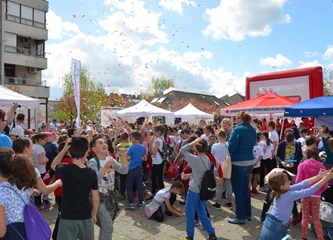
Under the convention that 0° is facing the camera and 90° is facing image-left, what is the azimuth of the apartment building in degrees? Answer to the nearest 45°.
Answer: approximately 315°

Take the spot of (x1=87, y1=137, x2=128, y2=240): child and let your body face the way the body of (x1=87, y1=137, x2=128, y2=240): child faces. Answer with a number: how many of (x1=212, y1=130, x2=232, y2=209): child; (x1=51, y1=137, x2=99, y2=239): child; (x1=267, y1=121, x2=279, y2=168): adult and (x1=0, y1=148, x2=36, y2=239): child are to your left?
2

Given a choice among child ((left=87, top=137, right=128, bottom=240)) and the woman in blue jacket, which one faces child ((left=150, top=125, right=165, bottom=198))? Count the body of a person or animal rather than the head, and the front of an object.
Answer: the woman in blue jacket

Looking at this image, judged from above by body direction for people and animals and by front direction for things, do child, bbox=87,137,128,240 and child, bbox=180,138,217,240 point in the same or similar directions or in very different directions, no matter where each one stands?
very different directions

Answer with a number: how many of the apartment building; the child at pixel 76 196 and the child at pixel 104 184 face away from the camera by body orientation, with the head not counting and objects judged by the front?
1

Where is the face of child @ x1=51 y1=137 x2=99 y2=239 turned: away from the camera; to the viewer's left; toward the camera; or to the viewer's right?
away from the camera

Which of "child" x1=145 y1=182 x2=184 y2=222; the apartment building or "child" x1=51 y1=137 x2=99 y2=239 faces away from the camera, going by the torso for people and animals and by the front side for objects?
"child" x1=51 y1=137 x2=99 y2=239

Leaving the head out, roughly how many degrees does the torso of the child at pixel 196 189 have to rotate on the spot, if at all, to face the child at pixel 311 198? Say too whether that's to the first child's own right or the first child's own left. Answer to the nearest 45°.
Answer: approximately 135° to the first child's own right

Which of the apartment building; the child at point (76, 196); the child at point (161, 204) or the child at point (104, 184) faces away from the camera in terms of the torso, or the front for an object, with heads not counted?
the child at point (76, 196)

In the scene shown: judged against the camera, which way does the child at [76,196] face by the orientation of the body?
away from the camera

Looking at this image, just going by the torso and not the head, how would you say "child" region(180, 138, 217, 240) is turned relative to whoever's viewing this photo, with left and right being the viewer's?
facing away from the viewer and to the left of the viewer

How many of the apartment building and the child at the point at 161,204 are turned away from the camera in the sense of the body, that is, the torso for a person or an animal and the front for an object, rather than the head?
0

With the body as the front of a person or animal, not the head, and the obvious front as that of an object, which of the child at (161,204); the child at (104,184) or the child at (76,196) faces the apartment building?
the child at (76,196)
